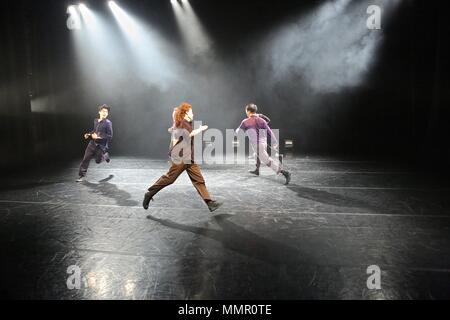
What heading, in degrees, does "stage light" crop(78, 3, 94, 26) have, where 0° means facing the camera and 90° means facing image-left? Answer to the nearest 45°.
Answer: approximately 315°

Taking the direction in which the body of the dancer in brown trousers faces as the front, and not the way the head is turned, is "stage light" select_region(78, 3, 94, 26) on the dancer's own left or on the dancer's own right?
on the dancer's own left

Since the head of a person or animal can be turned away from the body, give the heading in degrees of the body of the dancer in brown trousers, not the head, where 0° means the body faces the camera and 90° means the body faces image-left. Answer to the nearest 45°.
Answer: approximately 270°

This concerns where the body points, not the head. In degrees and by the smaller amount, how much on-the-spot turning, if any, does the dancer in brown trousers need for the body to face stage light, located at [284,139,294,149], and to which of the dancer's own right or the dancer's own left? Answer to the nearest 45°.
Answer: approximately 45° to the dancer's own left

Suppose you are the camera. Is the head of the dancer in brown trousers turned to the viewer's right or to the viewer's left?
to the viewer's right
